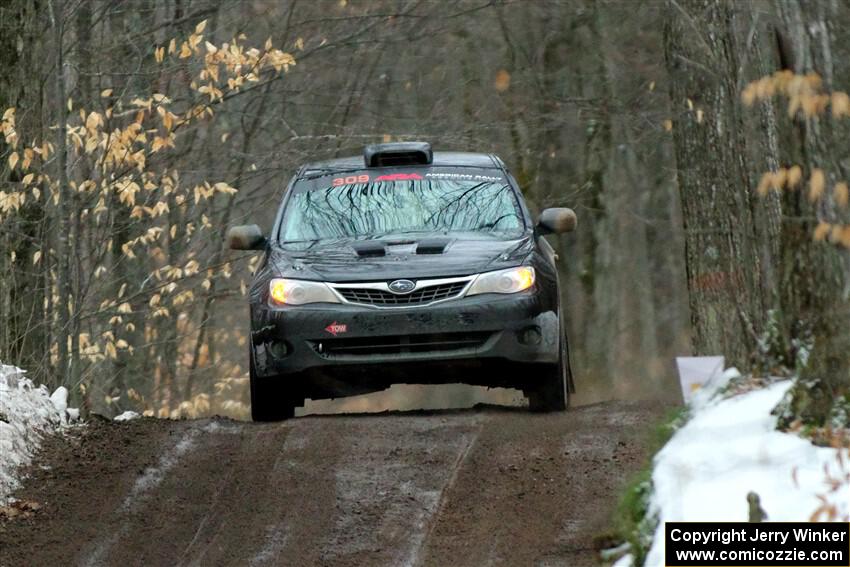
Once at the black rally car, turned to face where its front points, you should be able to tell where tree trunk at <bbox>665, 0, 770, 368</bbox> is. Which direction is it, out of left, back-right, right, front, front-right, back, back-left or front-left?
back-left

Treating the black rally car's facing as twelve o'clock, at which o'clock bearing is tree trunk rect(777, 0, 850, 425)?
The tree trunk is roughly at 11 o'clock from the black rally car.

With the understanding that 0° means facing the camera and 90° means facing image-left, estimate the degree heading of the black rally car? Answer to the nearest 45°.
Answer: approximately 0°
